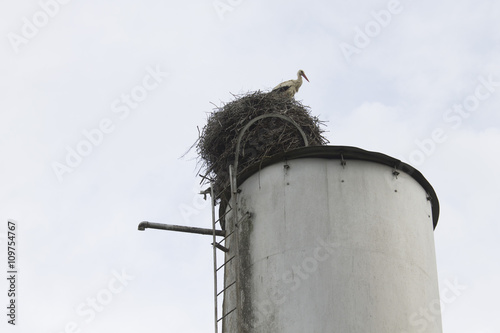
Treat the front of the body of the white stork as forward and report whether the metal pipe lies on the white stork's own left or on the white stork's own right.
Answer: on the white stork's own right

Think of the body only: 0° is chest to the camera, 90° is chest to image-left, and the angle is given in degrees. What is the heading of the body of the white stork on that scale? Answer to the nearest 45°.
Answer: approximately 270°

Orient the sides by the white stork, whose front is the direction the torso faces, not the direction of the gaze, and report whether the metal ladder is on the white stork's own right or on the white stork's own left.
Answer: on the white stork's own right
